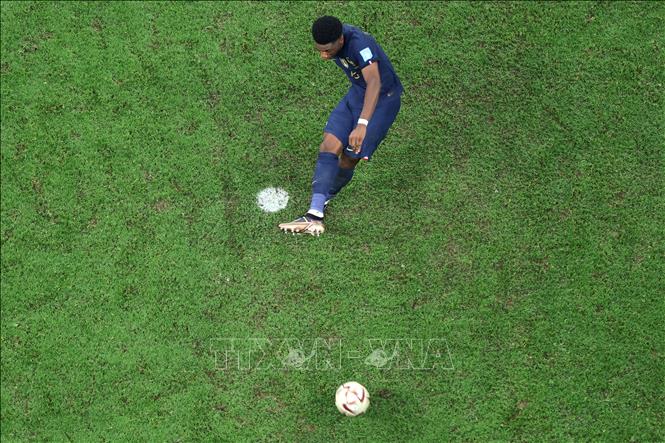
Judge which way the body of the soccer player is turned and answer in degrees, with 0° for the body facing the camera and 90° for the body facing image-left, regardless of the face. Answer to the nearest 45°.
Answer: approximately 45°
